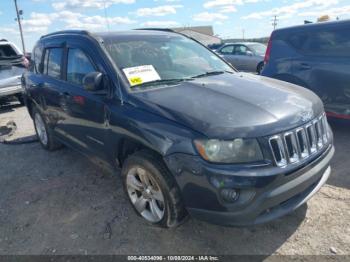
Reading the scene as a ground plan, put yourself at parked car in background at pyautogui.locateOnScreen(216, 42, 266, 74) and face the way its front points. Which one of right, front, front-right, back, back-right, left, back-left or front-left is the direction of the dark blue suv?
front-right

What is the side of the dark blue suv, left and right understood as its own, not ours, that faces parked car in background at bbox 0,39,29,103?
back

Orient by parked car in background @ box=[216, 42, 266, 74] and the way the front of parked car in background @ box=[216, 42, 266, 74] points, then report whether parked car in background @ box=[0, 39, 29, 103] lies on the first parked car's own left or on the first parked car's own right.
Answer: on the first parked car's own right

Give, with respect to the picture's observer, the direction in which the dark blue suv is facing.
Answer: facing the viewer and to the right of the viewer

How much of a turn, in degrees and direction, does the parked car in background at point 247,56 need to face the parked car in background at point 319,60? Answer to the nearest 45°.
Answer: approximately 45° to its right

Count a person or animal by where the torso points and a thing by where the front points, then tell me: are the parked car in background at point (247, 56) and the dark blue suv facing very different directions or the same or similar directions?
same or similar directions

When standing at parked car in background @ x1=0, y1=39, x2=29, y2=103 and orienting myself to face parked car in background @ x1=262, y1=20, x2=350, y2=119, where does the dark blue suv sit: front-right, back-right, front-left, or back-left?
front-right

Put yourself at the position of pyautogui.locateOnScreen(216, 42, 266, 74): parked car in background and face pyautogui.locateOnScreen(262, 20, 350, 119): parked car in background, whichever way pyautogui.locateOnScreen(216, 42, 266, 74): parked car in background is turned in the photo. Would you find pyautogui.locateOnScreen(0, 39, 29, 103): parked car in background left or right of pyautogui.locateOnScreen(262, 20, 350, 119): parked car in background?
right

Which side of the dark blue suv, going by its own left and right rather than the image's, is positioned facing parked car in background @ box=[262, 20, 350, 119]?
left
